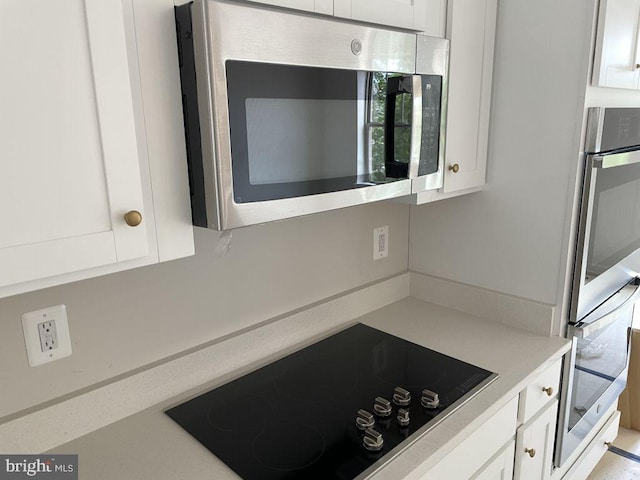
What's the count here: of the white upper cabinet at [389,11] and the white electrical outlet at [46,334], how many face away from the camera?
0

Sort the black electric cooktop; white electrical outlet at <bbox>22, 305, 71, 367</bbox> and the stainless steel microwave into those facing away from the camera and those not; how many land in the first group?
0

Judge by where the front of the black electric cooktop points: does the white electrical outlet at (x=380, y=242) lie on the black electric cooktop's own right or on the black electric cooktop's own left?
on the black electric cooktop's own left

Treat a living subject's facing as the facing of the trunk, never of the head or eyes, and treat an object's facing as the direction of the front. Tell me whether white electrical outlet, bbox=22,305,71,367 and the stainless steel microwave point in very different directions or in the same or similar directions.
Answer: same or similar directions

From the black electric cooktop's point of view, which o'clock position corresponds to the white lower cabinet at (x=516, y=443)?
The white lower cabinet is roughly at 10 o'clock from the black electric cooktop.

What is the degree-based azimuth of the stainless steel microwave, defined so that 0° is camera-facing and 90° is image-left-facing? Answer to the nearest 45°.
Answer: approximately 315°

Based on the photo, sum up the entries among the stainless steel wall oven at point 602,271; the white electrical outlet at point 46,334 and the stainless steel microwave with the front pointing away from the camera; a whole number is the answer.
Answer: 0

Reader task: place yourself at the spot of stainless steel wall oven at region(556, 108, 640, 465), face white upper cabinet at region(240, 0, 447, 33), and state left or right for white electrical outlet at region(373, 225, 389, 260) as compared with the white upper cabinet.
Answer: right

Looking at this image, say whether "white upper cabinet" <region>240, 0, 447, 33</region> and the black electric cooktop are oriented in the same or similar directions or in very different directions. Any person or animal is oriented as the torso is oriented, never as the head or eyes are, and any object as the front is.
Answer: same or similar directions

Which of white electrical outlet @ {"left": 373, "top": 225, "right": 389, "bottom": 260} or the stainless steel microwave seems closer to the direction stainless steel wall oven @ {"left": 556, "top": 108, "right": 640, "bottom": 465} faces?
the stainless steel microwave

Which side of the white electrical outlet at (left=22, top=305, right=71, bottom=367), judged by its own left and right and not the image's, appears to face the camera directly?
front

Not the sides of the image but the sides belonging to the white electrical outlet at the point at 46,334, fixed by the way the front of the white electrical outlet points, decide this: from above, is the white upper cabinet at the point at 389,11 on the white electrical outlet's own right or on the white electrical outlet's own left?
on the white electrical outlet's own left

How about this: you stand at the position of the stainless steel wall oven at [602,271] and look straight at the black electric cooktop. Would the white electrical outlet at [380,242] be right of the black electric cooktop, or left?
right
